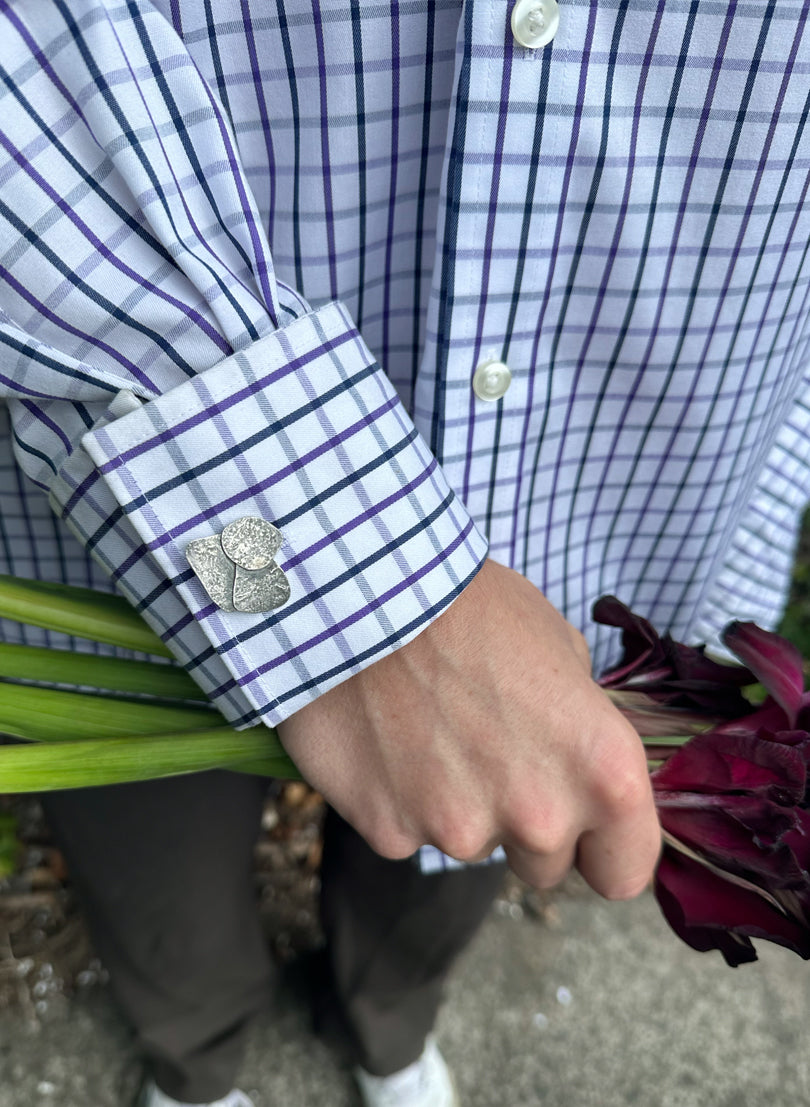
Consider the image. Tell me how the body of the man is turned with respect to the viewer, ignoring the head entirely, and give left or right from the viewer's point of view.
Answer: facing the viewer
